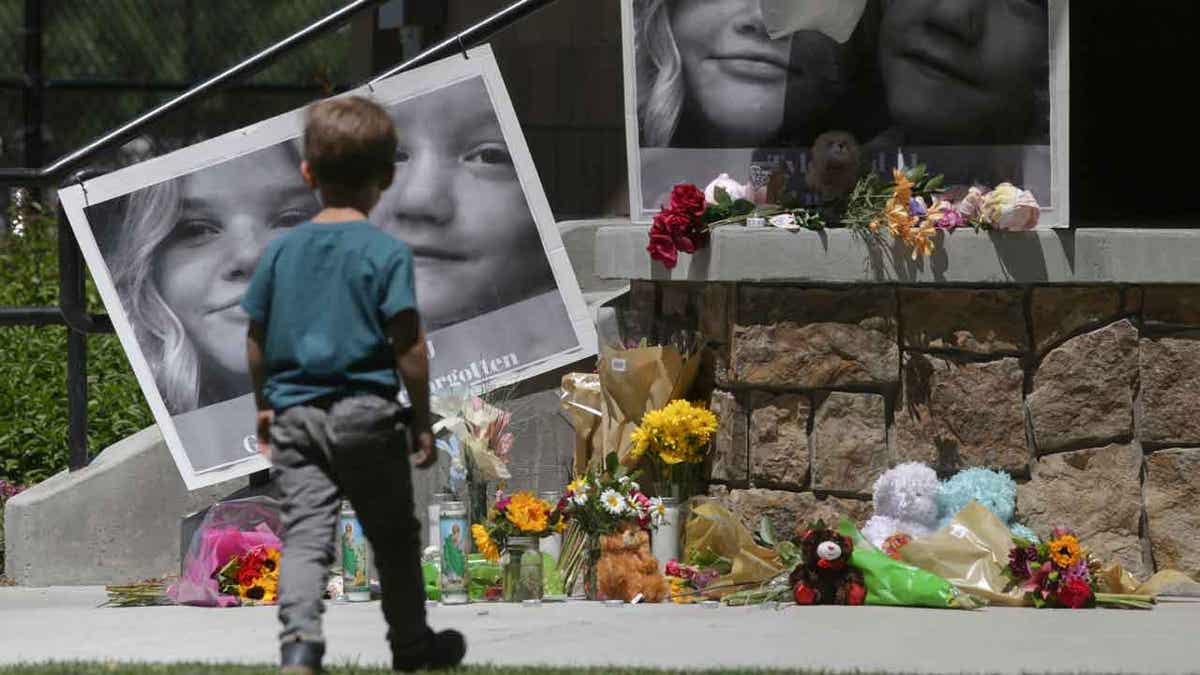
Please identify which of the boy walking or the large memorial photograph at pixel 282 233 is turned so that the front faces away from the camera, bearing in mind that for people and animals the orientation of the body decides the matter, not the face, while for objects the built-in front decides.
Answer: the boy walking

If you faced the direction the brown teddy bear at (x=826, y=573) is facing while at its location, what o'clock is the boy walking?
The boy walking is roughly at 1 o'clock from the brown teddy bear.

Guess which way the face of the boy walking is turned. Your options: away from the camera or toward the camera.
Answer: away from the camera

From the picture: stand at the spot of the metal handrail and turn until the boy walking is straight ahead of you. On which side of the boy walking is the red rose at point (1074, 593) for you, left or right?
left

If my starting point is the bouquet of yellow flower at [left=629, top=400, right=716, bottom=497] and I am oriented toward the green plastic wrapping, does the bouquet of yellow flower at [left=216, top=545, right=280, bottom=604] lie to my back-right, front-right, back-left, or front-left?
back-right

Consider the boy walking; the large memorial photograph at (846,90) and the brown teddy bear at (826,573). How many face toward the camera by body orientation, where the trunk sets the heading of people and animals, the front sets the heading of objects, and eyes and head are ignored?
2

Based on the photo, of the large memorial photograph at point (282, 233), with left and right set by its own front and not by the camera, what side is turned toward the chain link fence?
back

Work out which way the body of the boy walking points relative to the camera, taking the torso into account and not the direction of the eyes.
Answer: away from the camera

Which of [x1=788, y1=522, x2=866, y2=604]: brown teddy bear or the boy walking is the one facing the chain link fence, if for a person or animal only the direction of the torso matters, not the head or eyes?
the boy walking

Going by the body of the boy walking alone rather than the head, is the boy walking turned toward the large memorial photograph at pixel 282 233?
yes

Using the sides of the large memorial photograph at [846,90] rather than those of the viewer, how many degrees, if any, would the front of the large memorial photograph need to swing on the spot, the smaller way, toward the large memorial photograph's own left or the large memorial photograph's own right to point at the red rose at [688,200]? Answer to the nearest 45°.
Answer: approximately 90° to the large memorial photograph's own right
